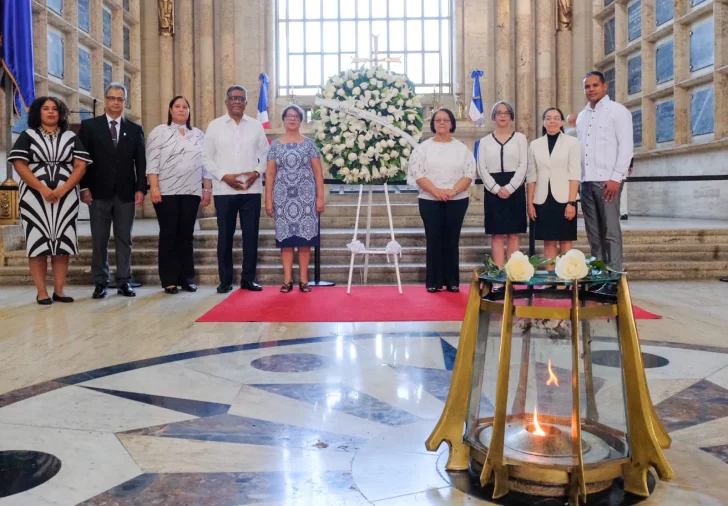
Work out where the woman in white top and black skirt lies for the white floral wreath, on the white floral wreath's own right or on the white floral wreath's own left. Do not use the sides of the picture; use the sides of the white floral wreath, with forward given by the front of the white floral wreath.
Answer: on the white floral wreath's own left

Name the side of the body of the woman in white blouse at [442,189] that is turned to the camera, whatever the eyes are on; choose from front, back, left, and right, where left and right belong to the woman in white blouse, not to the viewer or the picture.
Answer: front

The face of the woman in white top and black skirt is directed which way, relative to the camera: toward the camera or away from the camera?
toward the camera

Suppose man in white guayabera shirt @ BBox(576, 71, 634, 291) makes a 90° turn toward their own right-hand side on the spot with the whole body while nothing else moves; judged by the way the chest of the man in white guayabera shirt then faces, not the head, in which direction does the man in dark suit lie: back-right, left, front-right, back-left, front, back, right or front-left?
front-left

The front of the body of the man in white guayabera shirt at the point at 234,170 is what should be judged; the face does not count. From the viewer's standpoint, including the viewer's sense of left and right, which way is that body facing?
facing the viewer

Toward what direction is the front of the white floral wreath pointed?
toward the camera

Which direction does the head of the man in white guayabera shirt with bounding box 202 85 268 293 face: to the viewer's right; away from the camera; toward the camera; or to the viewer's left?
toward the camera

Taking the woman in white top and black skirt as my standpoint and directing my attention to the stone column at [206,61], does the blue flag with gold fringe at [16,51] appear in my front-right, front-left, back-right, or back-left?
front-left

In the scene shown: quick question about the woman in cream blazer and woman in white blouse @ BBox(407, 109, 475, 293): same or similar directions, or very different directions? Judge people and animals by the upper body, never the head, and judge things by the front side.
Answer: same or similar directions

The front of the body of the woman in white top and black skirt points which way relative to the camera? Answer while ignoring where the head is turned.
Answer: toward the camera
